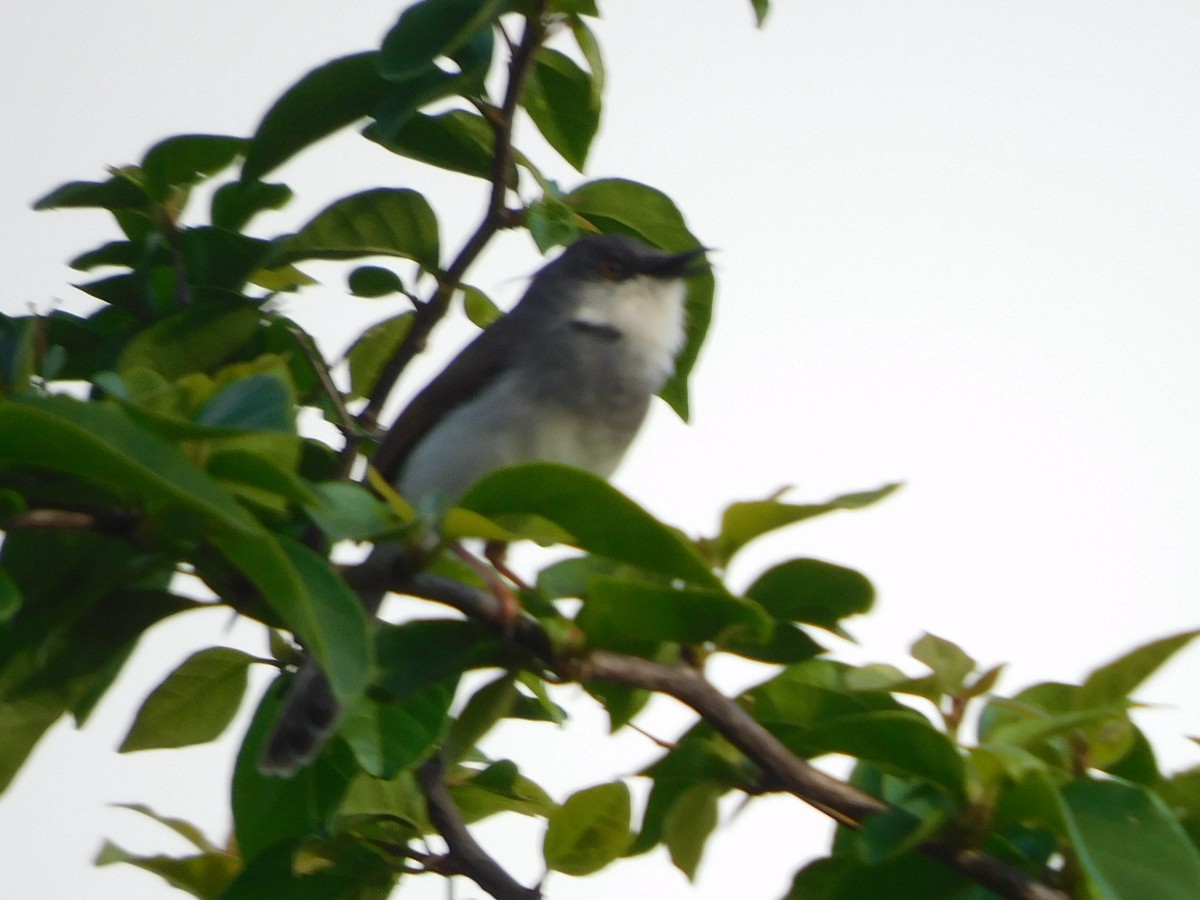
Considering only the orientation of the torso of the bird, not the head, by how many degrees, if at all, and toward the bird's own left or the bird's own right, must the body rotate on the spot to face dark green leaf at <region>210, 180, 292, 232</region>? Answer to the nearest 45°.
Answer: approximately 135° to the bird's own right

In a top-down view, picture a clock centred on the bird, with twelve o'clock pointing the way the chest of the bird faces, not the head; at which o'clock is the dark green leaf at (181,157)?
The dark green leaf is roughly at 4 o'clock from the bird.

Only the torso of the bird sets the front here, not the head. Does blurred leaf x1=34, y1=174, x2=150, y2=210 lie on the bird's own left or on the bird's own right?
on the bird's own right

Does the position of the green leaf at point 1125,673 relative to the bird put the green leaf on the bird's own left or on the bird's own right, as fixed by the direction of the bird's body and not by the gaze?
on the bird's own left

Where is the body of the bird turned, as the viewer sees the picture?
to the viewer's right

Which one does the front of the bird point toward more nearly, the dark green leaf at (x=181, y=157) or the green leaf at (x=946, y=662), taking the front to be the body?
the green leaf

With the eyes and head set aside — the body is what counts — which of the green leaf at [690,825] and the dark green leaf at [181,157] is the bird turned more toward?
the green leaf
